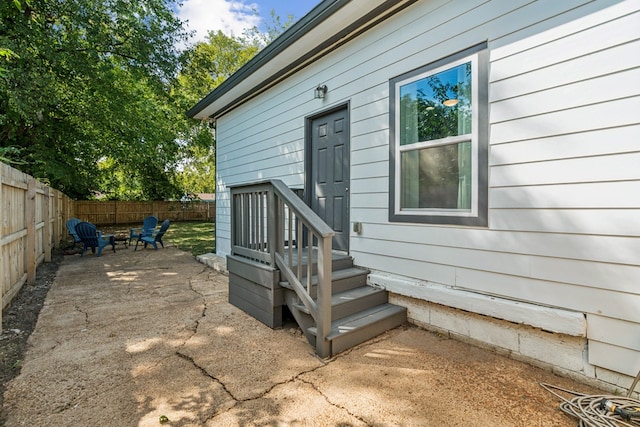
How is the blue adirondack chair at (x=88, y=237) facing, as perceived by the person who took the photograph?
facing away from the viewer and to the right of the viewer

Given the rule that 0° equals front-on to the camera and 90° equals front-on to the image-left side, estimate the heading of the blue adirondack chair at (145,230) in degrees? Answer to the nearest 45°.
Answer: approximately 45°

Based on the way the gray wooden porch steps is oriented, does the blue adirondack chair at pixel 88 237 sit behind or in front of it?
behind

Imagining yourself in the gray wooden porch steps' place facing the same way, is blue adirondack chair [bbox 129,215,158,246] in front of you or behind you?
behind

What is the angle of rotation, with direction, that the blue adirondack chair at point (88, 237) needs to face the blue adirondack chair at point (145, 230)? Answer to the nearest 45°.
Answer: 0° — it already faces it

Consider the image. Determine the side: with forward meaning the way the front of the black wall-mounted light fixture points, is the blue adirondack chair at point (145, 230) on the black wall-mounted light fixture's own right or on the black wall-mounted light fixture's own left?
on the black wall-mounted light fixture's own right

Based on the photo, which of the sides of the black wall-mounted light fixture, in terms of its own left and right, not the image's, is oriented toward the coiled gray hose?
left

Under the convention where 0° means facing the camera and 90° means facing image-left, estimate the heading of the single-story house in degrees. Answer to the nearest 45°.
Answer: approximately 45°
